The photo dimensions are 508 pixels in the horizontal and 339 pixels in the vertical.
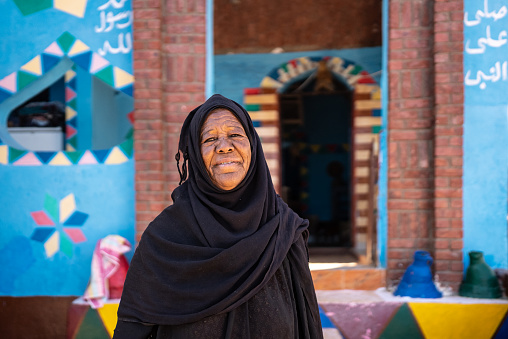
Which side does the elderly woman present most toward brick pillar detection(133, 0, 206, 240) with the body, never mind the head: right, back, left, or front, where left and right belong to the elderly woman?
back

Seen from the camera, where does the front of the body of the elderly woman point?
toward the camera

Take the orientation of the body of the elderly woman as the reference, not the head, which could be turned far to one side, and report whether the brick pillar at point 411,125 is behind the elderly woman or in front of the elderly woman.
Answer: behind

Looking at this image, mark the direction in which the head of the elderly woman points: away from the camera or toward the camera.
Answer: toward the camera

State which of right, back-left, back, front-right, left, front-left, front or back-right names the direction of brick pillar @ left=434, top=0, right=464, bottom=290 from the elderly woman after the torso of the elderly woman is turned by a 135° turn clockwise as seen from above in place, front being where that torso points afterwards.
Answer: right

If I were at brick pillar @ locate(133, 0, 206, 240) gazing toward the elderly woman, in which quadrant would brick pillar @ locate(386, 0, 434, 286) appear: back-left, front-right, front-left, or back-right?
front-left
